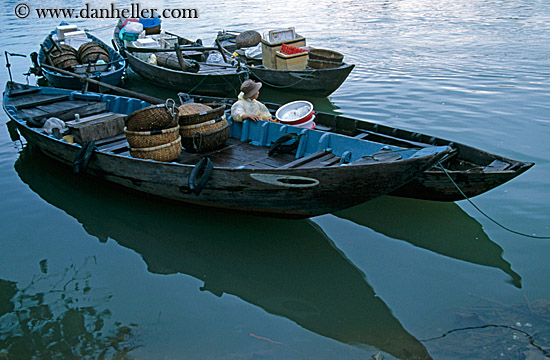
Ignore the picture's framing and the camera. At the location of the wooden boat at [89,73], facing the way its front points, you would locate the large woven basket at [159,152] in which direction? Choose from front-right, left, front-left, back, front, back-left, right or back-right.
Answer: front-right

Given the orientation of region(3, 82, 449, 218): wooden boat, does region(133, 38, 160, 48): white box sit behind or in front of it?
behind

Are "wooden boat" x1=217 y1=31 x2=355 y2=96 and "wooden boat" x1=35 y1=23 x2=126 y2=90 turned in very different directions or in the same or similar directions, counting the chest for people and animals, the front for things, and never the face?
same or similar directions

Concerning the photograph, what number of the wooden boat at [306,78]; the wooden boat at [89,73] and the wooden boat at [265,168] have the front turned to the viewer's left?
0

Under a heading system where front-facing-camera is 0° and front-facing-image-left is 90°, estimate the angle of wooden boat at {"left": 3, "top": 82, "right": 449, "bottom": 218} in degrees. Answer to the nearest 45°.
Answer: approximately 315°

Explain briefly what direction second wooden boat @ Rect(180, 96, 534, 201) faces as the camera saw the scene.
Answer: facing the viewer and to the right of the viewer

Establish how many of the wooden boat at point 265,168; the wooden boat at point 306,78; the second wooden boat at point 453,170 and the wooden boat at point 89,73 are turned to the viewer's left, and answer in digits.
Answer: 0

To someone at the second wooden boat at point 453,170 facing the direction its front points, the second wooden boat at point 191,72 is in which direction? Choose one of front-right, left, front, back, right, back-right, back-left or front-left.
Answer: back

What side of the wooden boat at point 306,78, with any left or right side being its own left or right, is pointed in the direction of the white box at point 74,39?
back

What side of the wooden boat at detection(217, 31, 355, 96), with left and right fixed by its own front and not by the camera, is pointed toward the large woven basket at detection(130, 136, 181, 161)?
right

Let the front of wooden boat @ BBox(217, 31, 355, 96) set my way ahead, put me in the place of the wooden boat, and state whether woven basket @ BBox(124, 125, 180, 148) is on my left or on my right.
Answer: on my right

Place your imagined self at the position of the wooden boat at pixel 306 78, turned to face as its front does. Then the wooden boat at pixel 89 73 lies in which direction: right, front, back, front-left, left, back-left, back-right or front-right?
back-right

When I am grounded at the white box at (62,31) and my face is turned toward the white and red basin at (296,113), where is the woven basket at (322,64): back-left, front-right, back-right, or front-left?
front-left
